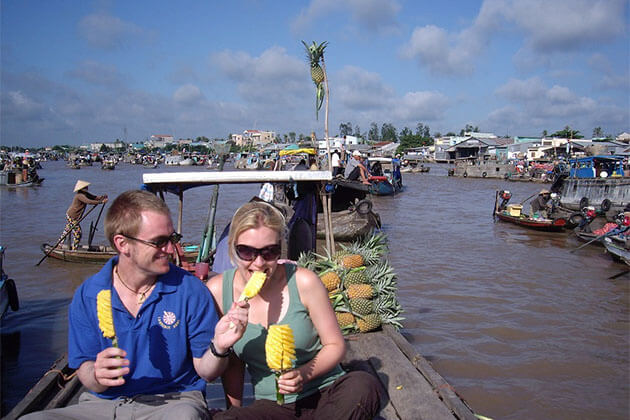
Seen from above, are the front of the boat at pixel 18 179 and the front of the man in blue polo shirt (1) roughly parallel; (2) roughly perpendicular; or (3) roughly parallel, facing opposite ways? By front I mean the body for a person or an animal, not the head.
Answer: roughly perpendicular

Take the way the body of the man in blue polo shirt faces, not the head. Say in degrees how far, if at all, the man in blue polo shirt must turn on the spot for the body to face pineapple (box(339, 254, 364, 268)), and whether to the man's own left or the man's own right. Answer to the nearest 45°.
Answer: approximately 135° to the man's own left

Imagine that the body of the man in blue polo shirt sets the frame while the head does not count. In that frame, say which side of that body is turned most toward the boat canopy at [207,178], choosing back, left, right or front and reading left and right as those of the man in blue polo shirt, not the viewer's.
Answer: back

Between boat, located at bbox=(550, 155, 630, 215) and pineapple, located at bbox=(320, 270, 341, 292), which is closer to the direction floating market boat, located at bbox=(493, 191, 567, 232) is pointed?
the pineapple

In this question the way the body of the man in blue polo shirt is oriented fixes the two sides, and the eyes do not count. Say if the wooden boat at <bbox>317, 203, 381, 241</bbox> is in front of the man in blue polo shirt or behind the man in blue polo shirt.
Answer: behind
